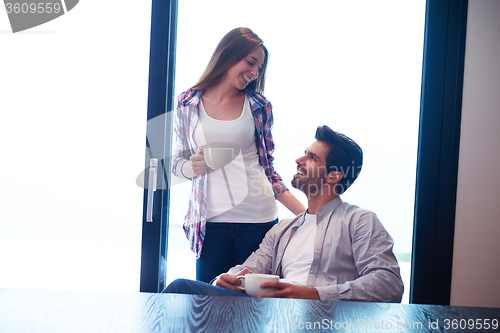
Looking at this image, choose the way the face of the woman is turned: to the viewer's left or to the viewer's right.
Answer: to the viewer's right

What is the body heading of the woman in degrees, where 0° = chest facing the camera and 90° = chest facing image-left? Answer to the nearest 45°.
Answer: approximately 0°

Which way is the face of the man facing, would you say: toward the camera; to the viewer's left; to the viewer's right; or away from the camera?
to the viewer's left

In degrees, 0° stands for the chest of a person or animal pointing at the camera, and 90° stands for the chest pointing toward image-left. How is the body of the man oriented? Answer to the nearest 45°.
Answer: approximately 45°
